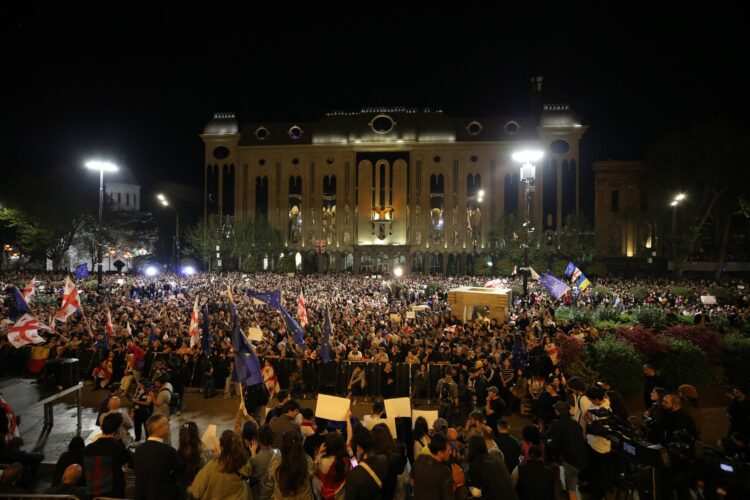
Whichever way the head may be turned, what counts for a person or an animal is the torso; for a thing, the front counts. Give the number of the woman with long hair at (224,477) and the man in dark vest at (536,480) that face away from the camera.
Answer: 2

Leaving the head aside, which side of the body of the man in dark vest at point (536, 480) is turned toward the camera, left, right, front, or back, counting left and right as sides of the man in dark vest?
back

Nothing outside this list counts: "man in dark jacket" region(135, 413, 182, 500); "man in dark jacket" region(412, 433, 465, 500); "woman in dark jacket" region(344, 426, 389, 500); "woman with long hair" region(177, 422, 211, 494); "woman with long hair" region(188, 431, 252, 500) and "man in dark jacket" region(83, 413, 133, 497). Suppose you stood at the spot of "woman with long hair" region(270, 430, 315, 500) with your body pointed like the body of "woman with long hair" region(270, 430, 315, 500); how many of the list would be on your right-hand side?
2

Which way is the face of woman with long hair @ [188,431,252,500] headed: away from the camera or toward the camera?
away from the camera

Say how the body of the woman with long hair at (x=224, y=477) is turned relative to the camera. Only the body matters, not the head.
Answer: away from the camera

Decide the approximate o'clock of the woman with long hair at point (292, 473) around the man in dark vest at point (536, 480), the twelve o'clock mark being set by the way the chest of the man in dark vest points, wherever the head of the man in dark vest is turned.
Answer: The woman with long hair is roughly at 8 o'clock from the man in dark vest.

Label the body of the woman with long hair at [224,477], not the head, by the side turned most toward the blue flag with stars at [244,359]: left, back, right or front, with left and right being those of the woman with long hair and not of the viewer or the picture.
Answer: front

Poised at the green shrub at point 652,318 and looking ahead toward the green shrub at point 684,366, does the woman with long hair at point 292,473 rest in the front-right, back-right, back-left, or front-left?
front-right

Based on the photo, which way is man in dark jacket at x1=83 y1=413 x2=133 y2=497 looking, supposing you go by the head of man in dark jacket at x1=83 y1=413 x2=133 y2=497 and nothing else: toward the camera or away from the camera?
away from the camera

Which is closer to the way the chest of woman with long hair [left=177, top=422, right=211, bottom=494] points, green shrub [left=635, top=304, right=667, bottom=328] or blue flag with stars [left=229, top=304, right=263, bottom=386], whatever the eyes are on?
the blue flag with stars

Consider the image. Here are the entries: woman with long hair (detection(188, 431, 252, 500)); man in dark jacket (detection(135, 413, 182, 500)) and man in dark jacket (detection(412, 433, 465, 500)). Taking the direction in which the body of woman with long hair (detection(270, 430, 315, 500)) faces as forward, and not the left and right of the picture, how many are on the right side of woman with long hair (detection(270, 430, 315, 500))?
1

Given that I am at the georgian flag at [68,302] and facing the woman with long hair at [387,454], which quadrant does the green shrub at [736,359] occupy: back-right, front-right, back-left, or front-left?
front-left

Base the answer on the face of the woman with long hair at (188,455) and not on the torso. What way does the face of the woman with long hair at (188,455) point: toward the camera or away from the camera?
away from the camera

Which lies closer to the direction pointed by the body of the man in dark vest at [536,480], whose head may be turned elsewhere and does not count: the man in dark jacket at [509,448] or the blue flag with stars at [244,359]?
the man in dark jacket

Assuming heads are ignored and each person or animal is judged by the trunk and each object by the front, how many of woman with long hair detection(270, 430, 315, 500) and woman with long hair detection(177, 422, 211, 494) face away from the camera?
2

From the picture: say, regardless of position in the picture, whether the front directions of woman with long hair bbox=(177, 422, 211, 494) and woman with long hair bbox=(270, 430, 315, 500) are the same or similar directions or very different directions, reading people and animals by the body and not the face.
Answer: same or similar directions

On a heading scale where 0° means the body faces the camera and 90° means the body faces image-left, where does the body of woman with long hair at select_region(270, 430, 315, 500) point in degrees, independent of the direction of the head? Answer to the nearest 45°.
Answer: approximately 180°
